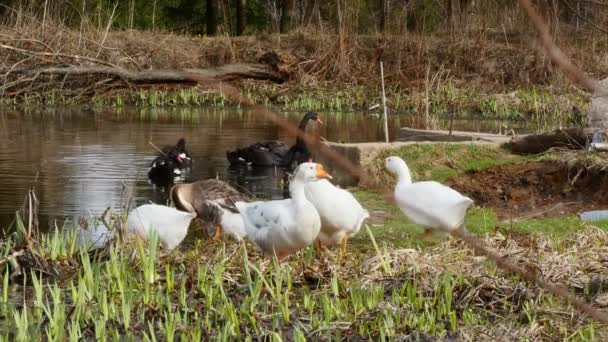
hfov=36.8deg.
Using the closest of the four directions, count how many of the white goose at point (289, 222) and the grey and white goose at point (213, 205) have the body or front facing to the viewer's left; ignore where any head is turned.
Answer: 1

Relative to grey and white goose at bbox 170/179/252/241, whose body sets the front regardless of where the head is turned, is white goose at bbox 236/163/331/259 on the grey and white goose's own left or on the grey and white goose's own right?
on the grey and white goose's own left

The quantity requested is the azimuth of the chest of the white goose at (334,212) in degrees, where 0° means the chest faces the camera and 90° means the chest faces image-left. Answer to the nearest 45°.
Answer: approximately 90°

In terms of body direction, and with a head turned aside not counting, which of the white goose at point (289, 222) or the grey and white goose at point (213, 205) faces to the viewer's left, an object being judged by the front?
the grey and white goose

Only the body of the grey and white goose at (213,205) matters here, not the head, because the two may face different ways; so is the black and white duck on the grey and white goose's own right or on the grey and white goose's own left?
on the grey and white goose's own right

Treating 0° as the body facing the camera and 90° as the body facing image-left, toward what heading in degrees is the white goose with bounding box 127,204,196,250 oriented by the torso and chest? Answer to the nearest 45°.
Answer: approximately 90°

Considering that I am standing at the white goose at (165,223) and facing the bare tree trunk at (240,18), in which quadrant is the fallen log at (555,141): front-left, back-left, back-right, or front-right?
front-right

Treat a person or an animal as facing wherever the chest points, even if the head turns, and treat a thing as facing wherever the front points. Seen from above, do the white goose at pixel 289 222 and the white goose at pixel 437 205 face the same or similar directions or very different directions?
very different directions

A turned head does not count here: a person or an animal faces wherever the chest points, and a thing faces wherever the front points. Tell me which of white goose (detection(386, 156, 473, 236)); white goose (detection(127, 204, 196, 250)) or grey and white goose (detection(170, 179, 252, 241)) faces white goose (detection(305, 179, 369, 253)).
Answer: white goose (detection(386, 156, 473, 236))

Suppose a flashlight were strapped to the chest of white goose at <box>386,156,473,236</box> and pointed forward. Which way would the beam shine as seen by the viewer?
to the viewer's left

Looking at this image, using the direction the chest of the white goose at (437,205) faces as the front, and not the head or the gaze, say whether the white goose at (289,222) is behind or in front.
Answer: in front

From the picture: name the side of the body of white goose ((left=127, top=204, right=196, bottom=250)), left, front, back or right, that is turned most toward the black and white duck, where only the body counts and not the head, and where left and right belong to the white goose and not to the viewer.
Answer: right

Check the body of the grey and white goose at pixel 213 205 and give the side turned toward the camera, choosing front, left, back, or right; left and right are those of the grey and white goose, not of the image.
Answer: left

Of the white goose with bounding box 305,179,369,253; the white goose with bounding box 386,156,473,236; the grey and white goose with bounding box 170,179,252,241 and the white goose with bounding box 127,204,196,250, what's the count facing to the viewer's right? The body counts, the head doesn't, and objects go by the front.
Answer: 0

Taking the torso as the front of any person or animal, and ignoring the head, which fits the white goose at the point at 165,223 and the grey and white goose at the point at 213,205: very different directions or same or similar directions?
same or similar directions

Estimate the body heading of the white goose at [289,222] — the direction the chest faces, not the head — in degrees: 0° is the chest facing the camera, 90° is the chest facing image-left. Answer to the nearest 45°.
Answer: approximately 270°
